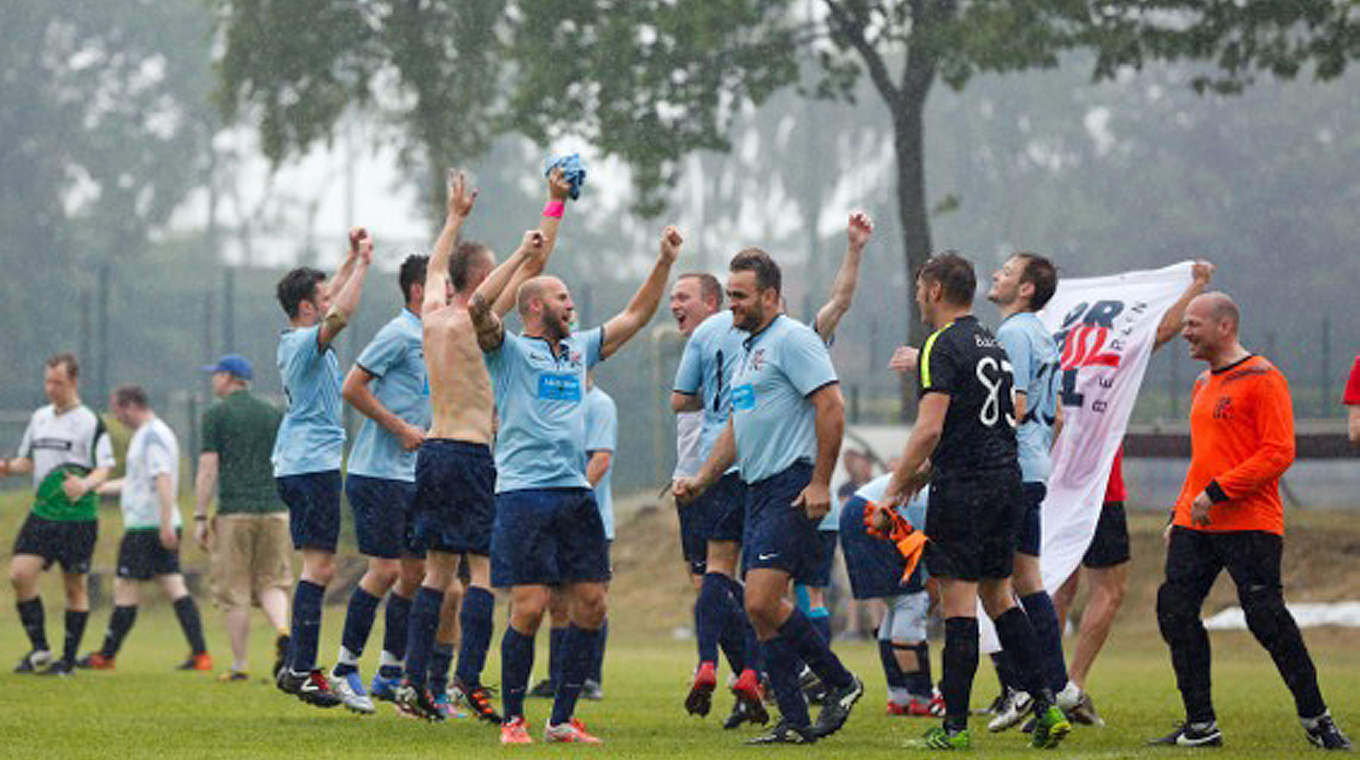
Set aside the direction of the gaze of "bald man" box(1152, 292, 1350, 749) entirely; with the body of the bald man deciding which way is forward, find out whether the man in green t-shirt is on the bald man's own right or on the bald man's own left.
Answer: on the bald man's own right

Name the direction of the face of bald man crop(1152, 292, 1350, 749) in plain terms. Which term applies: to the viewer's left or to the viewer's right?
to the viewer's left

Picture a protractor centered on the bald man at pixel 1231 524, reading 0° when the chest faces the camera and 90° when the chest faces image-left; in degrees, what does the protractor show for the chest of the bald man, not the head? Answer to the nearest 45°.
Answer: approximately 45°

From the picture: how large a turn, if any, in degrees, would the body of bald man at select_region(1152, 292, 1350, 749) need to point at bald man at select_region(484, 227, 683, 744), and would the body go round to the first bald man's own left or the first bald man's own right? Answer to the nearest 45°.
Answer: approximately 45° to the first bald man's own right

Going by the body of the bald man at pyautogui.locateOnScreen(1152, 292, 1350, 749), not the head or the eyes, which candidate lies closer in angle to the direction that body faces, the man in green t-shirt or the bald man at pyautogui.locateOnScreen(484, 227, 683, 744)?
the bald man
